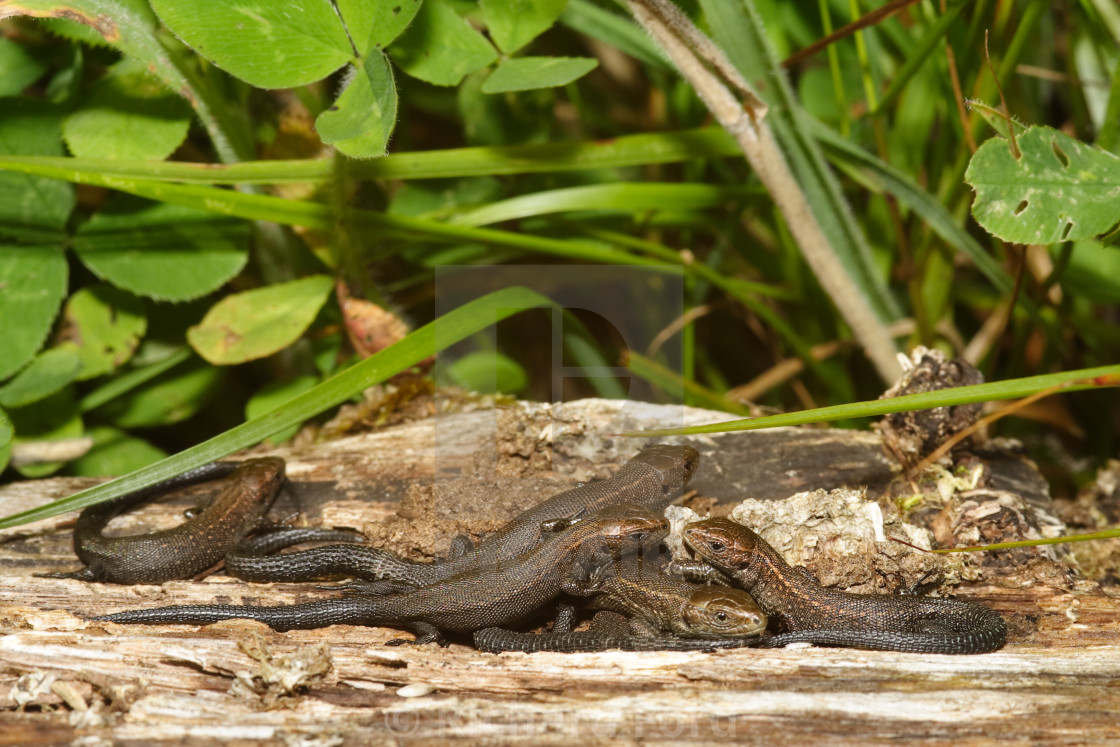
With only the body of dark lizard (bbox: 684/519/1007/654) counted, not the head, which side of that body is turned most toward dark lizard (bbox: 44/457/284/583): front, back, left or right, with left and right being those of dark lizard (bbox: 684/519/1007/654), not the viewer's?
front

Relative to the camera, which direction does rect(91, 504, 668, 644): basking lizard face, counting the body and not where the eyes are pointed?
to the viewer's right

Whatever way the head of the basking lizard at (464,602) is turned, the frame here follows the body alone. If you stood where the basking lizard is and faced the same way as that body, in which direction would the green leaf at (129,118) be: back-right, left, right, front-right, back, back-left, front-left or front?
back-left

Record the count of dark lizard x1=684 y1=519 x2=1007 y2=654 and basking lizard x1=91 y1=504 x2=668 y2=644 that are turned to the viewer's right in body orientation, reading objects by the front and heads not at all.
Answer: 1

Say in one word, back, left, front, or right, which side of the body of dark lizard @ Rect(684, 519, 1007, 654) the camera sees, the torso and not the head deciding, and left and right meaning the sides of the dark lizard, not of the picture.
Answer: left

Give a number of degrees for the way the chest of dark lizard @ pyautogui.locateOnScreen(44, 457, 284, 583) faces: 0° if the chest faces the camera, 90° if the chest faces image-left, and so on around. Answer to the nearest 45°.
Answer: approximately 225°

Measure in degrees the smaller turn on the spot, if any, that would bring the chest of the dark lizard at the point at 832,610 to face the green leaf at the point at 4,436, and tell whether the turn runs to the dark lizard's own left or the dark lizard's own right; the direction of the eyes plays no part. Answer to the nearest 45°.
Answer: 0° — it already faces it
